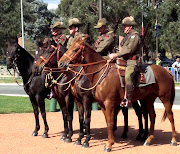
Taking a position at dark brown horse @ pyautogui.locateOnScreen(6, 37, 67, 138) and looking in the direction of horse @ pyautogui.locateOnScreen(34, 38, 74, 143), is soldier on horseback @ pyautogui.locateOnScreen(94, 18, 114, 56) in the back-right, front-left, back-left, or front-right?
front-left

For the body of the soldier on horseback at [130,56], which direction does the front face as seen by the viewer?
to the viewer's left

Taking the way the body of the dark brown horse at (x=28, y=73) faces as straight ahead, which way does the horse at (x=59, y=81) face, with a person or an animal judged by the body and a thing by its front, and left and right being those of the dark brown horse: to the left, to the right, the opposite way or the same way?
the same way

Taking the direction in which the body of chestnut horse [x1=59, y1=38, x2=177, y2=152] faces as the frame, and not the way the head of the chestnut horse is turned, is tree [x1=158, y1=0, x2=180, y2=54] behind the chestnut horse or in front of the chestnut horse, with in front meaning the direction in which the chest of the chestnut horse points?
behind

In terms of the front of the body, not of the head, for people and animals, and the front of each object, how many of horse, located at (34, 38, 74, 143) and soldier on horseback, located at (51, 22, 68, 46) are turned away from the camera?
0

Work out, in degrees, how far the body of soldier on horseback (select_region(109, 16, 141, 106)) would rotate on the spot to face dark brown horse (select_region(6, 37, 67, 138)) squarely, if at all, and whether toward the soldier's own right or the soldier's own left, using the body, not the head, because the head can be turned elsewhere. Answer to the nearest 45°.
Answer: approximately 45° to the soldier's own right

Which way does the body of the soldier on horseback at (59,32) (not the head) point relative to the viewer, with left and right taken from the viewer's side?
facing the viewer and to the left of the viewer

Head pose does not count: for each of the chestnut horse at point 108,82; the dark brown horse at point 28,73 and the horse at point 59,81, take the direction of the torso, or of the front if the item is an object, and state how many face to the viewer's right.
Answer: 0

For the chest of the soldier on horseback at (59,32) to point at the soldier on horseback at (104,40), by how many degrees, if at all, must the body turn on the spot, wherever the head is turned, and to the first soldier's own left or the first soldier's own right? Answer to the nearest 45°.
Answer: approximately 90° to the first soldier's own left

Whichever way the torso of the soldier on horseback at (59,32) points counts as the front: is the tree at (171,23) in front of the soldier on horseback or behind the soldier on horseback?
behind

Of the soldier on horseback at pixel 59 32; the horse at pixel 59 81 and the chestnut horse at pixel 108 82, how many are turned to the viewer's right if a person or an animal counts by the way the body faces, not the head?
0
